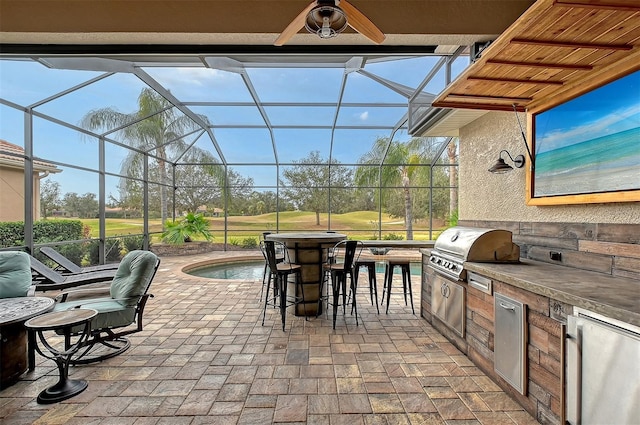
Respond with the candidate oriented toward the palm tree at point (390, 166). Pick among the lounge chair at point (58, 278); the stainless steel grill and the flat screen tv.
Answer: the lounge chair

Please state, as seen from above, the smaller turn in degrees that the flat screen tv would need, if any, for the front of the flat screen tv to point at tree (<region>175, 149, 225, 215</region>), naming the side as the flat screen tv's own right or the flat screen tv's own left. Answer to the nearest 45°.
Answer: approximately 45° to the flat screen tv's own right

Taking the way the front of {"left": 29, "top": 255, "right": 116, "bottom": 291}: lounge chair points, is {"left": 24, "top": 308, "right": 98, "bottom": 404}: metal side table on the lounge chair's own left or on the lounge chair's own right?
on the lounge chair's own right

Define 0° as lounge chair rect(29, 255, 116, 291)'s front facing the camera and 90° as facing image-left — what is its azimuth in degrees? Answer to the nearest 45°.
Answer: approximately 270°

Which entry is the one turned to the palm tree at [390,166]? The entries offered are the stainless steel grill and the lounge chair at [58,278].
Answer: the lounge chair

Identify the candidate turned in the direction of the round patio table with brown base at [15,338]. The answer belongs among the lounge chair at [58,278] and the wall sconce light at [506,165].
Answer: the wall sconce light

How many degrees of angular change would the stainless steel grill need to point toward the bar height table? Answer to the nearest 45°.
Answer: approximately 45° to its right

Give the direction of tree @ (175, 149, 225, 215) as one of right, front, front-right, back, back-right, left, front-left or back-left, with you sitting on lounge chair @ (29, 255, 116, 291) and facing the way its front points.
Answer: front-left

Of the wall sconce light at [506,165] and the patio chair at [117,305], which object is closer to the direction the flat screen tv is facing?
the patio chair

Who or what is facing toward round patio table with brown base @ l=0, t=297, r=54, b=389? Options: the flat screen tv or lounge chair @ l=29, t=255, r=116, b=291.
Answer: the flat screen tv

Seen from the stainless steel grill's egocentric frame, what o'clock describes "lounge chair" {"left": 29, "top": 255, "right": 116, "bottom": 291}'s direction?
The lounge chair is roughly at 1 o'clock from the stainless steel grill.

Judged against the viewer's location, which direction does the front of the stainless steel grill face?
facing the viewer and to the left of the viewer
